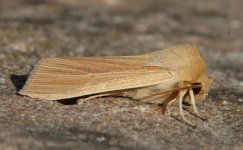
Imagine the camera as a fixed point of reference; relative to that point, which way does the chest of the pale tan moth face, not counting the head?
to the viewer's right
